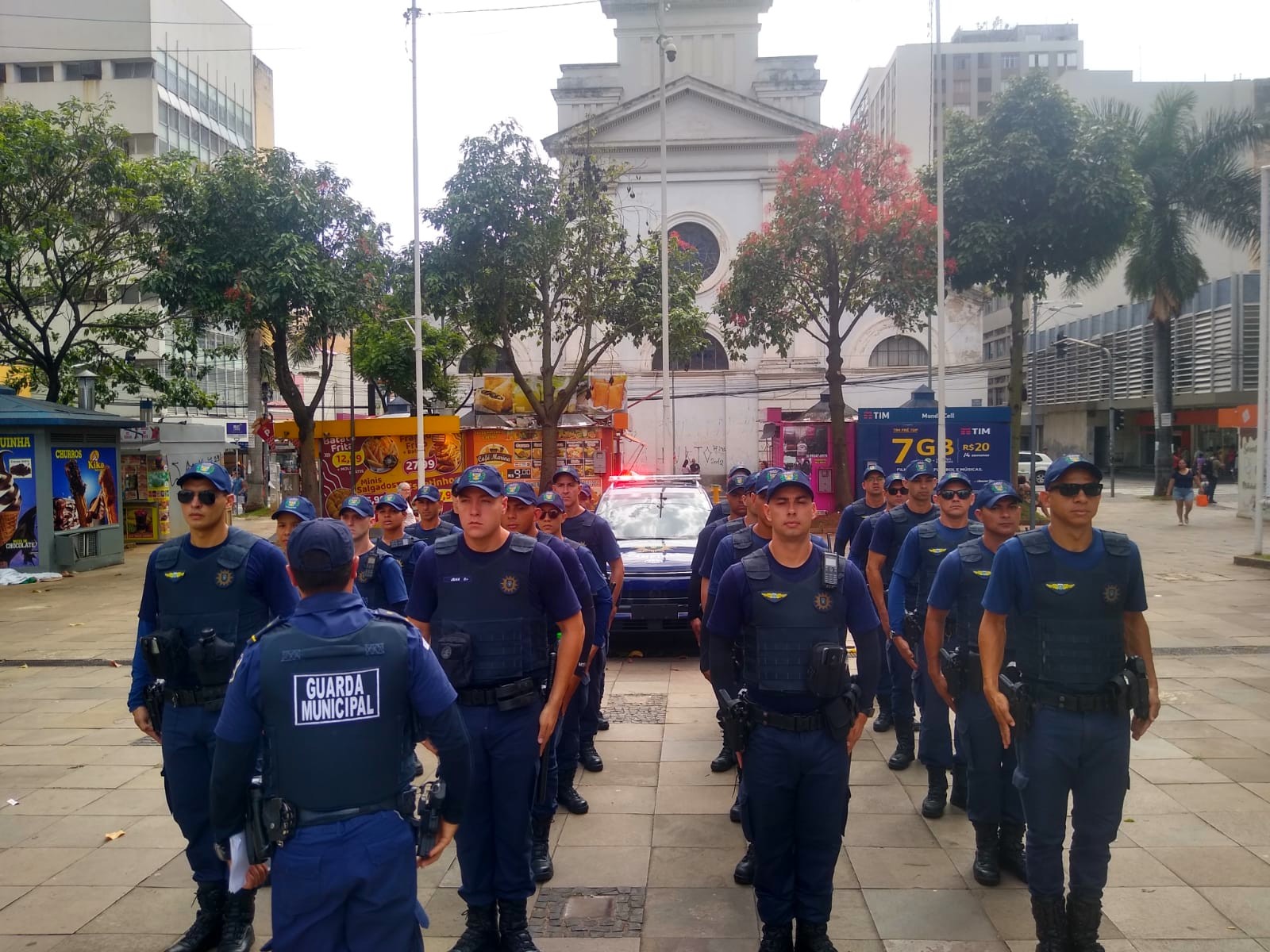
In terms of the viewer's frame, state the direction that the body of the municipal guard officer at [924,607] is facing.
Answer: toward the camera

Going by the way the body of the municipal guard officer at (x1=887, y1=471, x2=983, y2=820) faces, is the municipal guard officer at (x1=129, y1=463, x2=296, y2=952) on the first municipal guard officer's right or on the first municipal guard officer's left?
on the first municipal guard officer's right

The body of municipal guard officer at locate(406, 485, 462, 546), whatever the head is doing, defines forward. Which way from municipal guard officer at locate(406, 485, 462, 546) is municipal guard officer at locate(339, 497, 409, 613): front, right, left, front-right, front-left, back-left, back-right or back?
front

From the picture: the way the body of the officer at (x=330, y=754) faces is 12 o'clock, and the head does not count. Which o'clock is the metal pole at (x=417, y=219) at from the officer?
The metal pole is roughly at 12 o'clock from the officer.

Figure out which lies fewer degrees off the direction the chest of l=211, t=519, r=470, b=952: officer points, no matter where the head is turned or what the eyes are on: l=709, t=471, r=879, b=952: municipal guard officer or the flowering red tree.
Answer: the flowering red tree

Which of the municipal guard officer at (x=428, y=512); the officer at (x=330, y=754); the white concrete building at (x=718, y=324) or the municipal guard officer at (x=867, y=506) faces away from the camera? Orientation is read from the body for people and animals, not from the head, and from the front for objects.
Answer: the officer

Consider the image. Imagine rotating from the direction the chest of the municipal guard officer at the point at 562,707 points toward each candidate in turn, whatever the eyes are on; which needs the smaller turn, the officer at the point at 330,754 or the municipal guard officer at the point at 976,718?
the officer

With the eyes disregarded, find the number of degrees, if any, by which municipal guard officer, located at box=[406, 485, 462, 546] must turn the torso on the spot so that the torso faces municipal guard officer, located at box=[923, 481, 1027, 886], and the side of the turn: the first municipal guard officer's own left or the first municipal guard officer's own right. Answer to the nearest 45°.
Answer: approximately 45° to the first municipal guard officer's own left

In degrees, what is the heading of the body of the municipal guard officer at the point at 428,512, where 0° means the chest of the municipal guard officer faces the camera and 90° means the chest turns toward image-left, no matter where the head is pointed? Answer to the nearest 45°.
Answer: approximately 0°

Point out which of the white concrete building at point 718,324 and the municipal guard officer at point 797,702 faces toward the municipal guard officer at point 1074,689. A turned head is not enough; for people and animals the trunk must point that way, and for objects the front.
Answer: the white concrete building

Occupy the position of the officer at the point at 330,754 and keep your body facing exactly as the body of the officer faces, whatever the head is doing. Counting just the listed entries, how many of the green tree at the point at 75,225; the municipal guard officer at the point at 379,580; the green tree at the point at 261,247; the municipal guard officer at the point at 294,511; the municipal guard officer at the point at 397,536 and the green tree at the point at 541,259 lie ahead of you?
6

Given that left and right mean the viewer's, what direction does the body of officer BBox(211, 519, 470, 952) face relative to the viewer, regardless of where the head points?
facing away from the viewer

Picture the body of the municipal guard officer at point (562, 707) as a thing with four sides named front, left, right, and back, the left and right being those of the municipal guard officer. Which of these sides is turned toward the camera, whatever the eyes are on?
front

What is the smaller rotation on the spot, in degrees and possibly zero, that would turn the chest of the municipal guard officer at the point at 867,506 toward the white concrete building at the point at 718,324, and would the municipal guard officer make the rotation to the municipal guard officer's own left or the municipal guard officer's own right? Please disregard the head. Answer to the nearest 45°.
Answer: approximately 180°

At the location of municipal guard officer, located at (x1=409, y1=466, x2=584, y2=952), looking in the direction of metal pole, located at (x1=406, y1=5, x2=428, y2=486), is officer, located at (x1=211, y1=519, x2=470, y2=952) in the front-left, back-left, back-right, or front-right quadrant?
back-left
